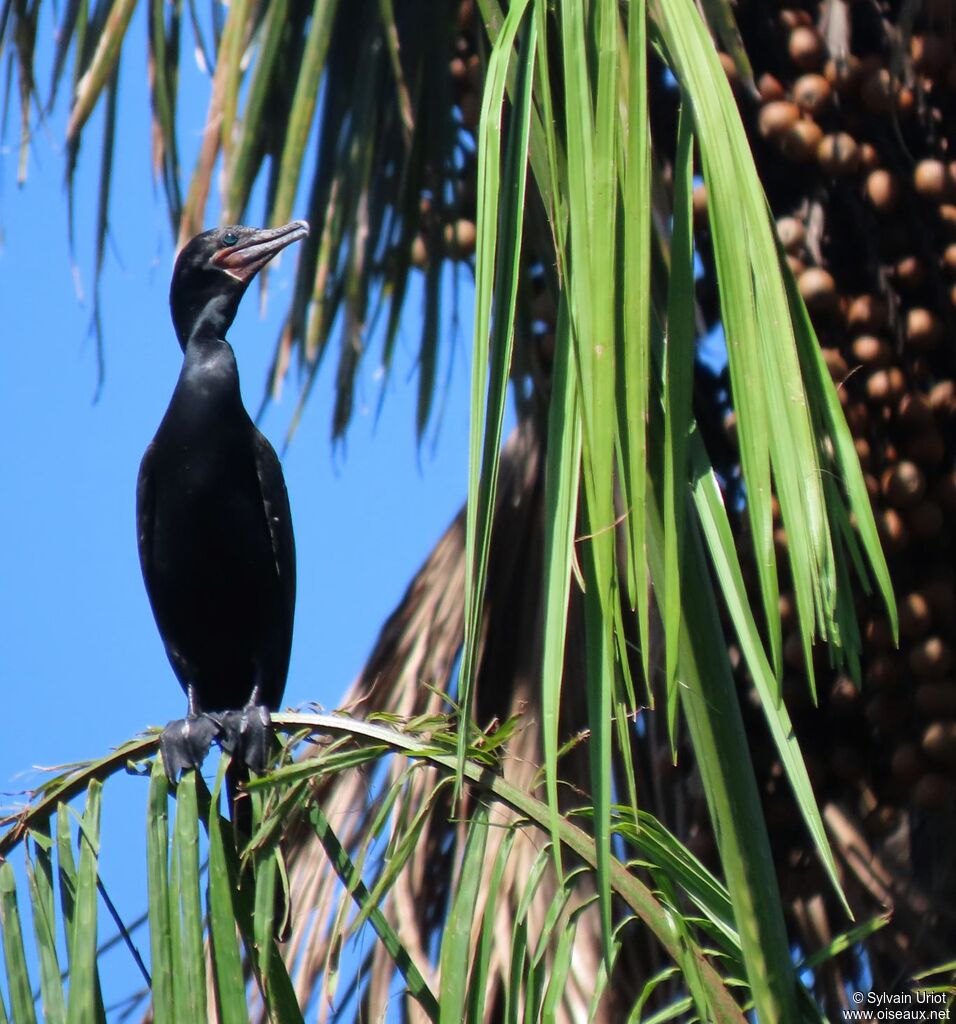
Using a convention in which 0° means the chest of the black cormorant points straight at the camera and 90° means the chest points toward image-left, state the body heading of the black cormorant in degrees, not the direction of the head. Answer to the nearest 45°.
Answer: approximately 0°

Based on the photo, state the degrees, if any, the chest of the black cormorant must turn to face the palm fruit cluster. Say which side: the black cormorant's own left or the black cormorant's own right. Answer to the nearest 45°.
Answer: approximately 45° to the black cormorant's own left
